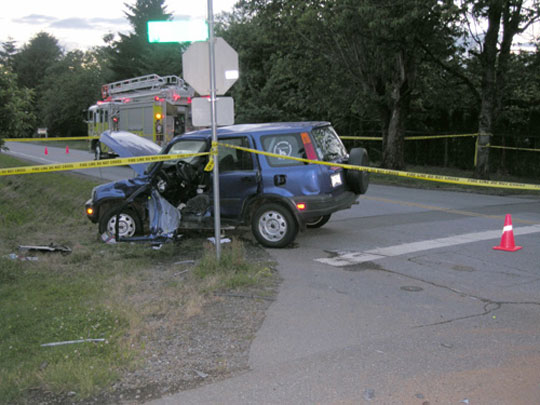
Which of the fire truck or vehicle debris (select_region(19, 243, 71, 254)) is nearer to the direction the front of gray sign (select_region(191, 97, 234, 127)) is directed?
the fire truck

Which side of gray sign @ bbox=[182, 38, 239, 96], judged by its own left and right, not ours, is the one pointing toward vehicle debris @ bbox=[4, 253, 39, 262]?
left

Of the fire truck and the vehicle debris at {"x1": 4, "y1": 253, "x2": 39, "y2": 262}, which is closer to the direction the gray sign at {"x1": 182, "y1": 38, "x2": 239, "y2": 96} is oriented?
the fire truck

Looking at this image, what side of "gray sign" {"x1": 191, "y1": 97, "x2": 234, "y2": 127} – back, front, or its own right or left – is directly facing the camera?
back

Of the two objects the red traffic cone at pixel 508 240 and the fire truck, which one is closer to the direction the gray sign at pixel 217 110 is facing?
the fire truck

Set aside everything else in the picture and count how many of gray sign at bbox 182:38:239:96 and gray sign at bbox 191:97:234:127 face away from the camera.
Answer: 2

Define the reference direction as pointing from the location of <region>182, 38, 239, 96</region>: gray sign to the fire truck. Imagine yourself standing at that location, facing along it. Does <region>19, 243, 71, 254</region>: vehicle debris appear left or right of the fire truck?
left

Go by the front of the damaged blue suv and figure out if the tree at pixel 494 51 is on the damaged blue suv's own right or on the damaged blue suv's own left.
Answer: on the damaged blue suv's own right

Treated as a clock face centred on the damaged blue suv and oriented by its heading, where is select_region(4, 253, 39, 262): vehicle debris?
The vehicle debris is roughly at 10 o'clock from the damaged blue suv.

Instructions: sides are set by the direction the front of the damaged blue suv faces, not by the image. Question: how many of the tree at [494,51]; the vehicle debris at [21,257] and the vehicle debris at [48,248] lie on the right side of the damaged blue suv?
1

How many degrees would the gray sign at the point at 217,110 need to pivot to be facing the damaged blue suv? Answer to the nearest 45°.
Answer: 0° — it already faces it

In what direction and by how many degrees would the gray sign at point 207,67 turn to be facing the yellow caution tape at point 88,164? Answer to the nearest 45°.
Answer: approximately 45° to its left

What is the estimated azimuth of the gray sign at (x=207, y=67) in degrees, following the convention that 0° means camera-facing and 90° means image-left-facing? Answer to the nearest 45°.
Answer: approximately 180°
